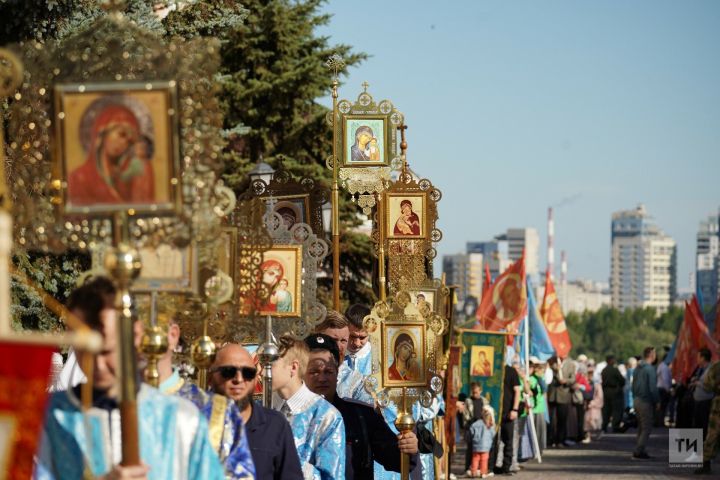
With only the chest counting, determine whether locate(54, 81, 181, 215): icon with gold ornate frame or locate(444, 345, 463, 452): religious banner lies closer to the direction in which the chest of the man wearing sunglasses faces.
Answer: the icon with gold ornate frame

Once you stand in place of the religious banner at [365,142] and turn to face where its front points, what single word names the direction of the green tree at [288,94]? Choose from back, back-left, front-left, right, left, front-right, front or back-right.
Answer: back

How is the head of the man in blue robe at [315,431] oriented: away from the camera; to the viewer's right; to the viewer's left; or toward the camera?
to the viewer's left

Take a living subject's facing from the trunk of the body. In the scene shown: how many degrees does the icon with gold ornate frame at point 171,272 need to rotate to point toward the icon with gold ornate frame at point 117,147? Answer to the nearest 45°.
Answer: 0° — it already faces it
